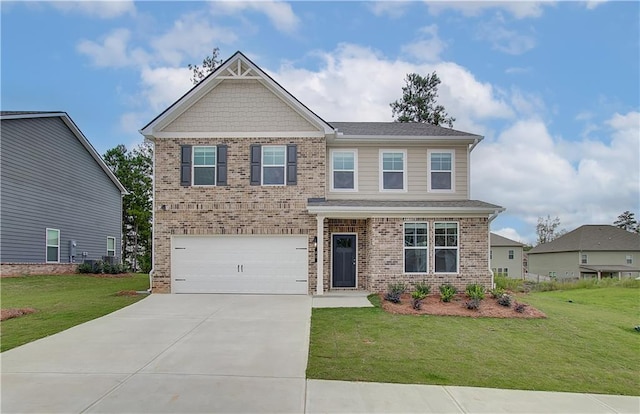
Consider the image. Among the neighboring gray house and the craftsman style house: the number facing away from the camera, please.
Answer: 0

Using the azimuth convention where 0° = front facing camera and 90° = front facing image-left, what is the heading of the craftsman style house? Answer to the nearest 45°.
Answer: approximately 0°

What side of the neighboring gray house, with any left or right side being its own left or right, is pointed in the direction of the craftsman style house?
left

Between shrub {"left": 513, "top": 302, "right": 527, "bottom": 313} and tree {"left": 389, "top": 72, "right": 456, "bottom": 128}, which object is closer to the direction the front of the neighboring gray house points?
the shrub

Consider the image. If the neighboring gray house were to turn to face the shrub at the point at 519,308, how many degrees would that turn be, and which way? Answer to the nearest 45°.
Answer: approximately 90° to its left

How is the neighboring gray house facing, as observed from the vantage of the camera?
facing the viewer and to the left of the viewer

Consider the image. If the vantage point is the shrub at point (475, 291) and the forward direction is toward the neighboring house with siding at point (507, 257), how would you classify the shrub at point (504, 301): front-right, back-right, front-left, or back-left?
back-right
